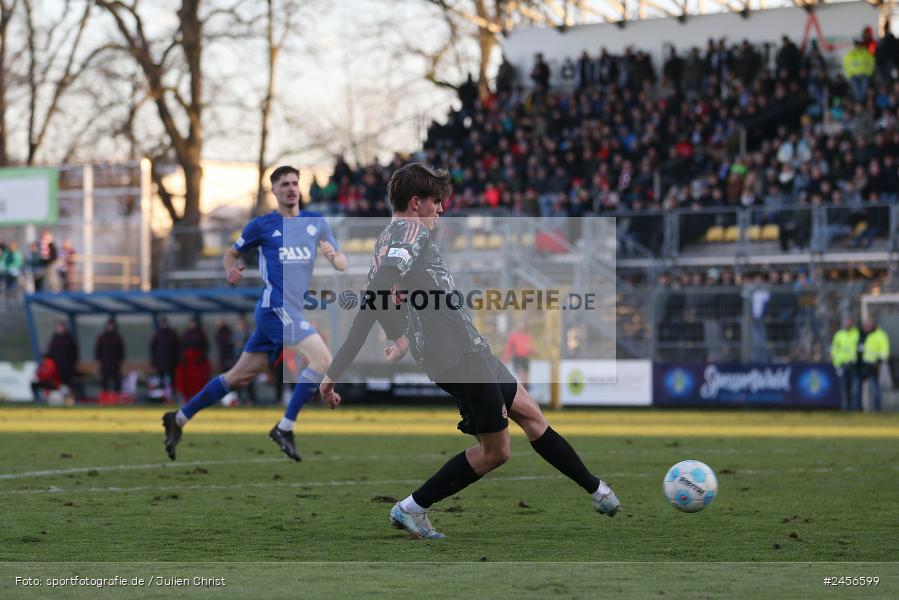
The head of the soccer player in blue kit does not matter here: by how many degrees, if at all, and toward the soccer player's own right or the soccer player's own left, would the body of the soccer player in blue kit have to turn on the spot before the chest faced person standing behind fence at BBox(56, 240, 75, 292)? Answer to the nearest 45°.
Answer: approximately 135° to the soccer player's own left

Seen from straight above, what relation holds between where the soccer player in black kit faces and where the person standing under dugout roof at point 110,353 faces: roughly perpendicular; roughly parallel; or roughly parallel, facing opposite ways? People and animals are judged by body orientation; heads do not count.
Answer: roughly perpendicular

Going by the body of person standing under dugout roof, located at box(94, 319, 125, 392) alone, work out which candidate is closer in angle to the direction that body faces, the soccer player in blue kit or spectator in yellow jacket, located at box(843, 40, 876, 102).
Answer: the soccer player in blue kit

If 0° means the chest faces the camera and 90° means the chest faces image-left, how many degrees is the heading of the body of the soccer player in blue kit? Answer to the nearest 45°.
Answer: approximately 315°

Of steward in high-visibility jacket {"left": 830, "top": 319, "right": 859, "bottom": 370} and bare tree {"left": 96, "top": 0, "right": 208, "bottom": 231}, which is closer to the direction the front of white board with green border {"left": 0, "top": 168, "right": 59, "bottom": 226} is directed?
the steward in high-visibility jacket

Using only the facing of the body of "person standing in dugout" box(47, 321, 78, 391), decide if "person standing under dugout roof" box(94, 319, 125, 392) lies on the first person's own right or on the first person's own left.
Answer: on the first person's own left

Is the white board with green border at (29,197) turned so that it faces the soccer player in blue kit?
yes

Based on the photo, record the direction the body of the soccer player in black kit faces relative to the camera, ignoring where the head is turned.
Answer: to the viewer's right

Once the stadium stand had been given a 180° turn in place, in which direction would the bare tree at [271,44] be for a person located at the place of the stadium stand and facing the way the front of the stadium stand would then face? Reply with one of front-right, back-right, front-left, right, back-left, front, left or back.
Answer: front-left

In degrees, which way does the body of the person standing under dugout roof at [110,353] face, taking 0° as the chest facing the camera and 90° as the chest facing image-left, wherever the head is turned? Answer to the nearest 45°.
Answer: approximately 0°

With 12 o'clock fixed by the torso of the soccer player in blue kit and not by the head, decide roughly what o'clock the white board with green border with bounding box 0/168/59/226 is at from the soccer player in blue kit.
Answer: The white board with green border is roughly at 7 o'clock from the soccer player in blue kit.

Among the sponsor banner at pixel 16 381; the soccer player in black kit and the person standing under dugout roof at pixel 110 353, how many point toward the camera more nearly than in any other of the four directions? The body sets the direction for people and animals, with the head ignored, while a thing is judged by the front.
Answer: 2

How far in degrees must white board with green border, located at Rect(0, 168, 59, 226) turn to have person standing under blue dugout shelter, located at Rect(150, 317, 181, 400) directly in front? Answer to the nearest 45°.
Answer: approximately 45° to its left

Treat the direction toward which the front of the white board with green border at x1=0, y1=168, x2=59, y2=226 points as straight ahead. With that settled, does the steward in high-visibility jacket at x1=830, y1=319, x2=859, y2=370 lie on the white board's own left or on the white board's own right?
on the white board's own left
